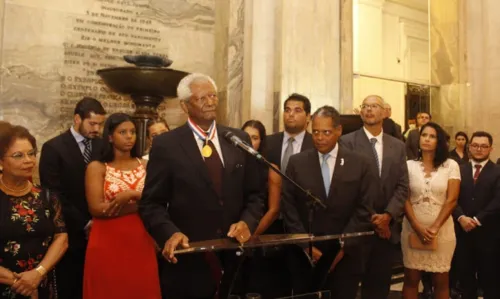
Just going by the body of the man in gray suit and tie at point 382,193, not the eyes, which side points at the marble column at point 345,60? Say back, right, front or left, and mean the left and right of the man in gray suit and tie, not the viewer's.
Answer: back

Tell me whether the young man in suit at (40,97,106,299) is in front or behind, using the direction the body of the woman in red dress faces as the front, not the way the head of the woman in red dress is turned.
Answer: behind

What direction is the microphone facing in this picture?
to the viewer's left

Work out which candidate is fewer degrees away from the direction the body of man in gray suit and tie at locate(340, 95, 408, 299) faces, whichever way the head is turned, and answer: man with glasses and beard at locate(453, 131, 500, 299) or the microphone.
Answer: the microphone

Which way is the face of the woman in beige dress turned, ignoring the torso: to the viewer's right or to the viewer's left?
to the viewer's left

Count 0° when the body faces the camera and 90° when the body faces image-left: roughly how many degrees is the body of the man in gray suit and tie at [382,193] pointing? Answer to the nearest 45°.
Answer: approximately 0°

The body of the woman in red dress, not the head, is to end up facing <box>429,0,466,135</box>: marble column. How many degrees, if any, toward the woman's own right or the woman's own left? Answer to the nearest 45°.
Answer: approximately 90° to the woman's own left

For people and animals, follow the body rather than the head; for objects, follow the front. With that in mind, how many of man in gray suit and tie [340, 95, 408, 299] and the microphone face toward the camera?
1

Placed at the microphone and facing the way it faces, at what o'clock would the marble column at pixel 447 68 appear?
The marble column is roughly at 4 o'clock from the microphone.

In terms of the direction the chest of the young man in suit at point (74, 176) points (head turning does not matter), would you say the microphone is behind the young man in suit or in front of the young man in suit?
in front
